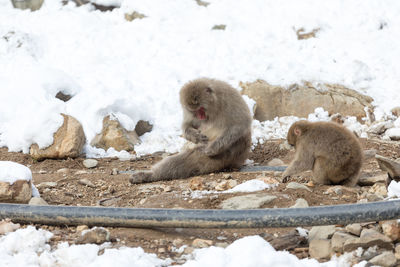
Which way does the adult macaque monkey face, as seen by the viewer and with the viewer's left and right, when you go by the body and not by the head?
facing the viewer and to the left of the viewer

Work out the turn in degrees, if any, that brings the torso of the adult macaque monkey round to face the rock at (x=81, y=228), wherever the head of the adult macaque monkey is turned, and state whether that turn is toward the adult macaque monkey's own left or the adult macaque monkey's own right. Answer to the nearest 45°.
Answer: approximately 45° to the adult macaque monkey's own left

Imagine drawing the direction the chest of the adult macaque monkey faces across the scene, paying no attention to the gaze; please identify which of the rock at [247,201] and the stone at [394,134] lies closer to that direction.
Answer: the rock

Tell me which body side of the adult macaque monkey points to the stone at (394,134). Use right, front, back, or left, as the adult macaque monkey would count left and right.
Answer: back

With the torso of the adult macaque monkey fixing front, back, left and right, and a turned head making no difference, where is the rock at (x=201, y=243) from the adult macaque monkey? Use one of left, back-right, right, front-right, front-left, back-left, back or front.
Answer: front-left

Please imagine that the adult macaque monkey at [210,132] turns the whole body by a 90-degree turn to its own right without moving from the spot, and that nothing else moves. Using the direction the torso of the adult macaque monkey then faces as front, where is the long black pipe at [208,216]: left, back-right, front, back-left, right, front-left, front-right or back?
back-left

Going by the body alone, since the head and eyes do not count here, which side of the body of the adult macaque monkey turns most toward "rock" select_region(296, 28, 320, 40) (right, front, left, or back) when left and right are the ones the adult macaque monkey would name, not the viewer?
back

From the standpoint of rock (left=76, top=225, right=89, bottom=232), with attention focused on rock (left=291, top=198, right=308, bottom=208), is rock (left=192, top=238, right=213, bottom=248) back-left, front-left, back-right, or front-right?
front-right

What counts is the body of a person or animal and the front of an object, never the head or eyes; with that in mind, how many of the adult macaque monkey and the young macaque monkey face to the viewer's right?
0

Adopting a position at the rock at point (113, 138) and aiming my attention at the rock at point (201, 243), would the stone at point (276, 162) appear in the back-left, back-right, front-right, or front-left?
front-left

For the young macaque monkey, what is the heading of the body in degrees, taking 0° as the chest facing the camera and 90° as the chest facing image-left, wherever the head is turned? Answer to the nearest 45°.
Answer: approximately 90°

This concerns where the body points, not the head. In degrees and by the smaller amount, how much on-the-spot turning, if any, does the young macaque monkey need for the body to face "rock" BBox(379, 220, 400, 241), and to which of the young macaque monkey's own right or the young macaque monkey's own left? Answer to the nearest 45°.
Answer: approximately 90° to the young macaque monkey's own left

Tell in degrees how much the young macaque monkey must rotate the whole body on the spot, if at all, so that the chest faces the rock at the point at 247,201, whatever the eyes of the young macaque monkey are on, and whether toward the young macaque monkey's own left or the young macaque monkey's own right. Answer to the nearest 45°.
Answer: approximately 45° to the young macaque monkey's own left

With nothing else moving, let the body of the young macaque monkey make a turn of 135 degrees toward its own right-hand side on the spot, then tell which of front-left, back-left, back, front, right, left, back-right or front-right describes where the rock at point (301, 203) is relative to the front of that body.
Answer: back-right

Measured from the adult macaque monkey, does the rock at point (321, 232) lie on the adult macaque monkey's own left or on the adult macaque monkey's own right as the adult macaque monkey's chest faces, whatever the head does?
on the adult macaque monkey's own left
